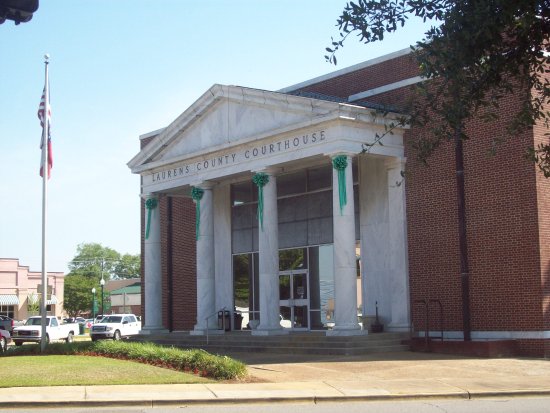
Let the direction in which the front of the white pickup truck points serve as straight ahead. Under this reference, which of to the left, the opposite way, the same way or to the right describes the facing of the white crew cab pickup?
the same way

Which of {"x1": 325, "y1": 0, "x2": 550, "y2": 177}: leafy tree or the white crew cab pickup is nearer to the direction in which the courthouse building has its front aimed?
the leafy tree

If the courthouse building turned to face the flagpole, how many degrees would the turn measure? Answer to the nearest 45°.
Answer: approximately 45° to its right

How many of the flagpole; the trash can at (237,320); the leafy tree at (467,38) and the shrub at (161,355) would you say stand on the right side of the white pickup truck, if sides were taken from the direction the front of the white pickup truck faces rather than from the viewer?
0

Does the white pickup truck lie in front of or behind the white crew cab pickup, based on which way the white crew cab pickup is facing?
in front

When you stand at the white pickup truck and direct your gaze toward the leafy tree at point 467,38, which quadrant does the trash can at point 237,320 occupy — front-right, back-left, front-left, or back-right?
front-left

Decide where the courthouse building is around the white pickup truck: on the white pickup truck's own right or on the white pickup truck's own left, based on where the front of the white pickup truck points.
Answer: on the white pickup truck's own left

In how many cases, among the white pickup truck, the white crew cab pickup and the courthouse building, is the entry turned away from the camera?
0

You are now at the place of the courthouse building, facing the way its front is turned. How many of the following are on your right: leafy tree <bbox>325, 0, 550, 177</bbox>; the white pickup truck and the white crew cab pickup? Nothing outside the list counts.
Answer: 2

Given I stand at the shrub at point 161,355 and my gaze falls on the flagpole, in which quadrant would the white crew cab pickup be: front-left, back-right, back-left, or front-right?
front-right
